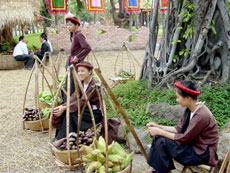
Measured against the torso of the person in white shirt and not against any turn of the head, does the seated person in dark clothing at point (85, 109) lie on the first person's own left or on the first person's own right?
on the first person's own right

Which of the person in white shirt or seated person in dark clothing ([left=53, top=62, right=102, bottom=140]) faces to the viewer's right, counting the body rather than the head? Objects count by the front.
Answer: the person in white shirt

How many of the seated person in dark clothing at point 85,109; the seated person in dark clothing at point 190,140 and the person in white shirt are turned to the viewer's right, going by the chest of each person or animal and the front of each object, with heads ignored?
1

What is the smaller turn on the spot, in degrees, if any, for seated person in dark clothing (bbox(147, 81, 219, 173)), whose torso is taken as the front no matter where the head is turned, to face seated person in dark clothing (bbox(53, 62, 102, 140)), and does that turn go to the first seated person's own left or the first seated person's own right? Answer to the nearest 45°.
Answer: approximately 45° to the first seated person's own right

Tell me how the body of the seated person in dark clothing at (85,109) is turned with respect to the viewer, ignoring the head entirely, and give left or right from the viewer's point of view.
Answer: facing the viewer and to the left of the viewer

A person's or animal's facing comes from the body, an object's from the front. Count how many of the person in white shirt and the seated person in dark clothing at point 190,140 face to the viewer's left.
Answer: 1

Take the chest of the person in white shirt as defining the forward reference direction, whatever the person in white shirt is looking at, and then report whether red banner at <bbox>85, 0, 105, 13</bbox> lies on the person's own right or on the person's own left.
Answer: on the person's own left

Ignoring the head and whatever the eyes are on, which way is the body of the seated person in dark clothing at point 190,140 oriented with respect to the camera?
to the viewer's left

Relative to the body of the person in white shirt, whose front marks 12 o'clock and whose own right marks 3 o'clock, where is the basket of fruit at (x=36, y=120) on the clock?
The basket of fruit is roughly at 3 o'clock from the person in white shirt.

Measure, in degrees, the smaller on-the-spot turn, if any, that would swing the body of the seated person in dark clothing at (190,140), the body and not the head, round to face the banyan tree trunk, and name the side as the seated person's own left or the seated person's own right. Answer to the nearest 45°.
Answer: approximately 90° to the seated person's own right

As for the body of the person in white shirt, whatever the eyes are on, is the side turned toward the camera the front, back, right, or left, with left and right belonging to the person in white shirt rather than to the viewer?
right

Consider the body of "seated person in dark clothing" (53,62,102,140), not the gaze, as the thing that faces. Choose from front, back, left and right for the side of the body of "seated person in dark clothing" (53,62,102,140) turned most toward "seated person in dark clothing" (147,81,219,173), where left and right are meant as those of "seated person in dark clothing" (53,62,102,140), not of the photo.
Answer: left

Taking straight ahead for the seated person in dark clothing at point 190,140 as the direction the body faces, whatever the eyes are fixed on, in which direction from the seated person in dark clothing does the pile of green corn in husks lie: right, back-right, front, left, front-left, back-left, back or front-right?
front

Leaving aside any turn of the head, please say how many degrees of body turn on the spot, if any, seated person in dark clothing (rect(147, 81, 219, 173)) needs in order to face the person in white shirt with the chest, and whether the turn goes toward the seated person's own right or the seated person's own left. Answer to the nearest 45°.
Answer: approximately 45° to the seated person's own right

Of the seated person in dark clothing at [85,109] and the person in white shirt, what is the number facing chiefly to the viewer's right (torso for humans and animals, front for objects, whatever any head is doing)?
1

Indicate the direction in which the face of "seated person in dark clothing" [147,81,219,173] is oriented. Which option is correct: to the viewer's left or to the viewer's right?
to the viewer's left

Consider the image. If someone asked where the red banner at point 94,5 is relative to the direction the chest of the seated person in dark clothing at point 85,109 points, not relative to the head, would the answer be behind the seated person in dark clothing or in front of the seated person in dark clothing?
behind

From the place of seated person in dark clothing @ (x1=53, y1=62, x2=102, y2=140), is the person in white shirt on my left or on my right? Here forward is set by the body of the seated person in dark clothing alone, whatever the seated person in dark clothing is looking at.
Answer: on my right
